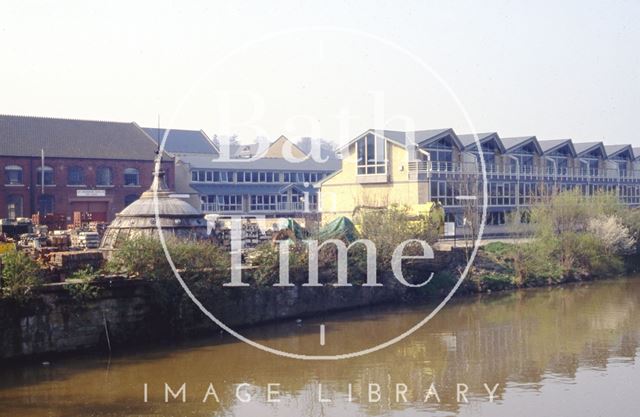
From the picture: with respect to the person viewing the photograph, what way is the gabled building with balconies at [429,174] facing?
facing the viewer and to the right of the viewer

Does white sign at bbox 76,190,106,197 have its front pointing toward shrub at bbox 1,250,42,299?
yes

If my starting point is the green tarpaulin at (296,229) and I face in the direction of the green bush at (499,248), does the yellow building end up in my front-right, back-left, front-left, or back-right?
front-left

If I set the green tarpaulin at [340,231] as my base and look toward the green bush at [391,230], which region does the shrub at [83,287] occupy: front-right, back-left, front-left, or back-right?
back-right

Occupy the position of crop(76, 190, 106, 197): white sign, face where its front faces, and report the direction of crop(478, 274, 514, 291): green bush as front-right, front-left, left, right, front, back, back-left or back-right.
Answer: front-left

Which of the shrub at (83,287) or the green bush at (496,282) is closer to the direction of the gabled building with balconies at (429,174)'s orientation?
the green bush

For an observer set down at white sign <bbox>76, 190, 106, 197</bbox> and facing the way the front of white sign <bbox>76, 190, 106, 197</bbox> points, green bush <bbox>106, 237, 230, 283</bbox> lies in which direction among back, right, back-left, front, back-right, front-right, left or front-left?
front

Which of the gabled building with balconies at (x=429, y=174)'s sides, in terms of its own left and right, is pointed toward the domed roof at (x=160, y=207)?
right

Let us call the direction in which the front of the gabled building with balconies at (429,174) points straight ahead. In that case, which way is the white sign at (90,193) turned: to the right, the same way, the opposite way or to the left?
the same way

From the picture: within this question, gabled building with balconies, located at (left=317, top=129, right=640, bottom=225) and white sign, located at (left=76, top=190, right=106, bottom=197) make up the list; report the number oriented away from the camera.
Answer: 0

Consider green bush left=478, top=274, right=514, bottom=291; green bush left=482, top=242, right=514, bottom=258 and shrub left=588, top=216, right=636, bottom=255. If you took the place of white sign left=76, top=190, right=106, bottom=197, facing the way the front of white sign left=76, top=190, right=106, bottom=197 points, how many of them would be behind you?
0

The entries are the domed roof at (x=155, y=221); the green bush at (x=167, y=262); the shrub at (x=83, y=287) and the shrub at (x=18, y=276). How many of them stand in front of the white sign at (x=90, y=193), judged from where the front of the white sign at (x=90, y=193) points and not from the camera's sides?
4

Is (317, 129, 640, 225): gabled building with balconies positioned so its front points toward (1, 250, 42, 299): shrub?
no

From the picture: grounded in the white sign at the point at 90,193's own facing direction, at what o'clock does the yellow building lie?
The yellow building is roughly at 10 o'clock from the white sign.

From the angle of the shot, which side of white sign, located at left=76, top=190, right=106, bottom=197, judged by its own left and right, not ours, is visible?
front

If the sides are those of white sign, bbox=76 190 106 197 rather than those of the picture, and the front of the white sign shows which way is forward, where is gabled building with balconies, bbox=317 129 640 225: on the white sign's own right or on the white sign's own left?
on the white sign's own left
